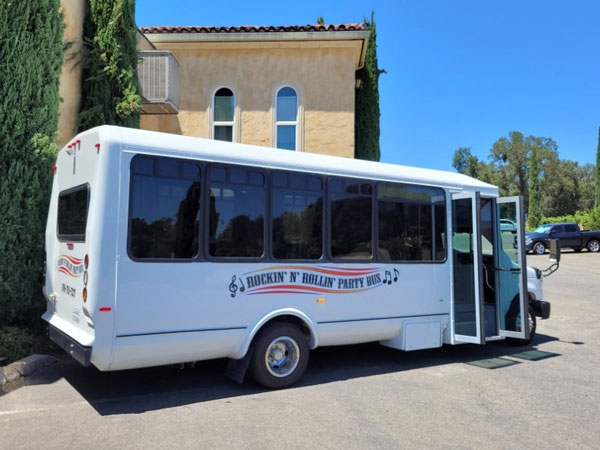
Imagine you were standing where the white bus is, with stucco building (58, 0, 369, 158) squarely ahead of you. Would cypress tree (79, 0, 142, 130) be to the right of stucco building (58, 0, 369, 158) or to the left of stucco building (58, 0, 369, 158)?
left

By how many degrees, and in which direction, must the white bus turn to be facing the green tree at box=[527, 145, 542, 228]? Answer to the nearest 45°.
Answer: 0° — it already faces it

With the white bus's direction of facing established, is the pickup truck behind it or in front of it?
in front

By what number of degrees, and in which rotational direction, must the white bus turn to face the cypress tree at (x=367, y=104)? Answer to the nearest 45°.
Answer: approximately 45° to its left

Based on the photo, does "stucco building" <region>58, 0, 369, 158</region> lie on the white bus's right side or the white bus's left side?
on its left

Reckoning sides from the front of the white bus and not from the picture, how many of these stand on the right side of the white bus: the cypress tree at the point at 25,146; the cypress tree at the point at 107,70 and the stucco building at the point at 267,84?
0

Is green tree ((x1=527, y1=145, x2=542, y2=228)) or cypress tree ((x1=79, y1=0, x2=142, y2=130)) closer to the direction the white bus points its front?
the green tree

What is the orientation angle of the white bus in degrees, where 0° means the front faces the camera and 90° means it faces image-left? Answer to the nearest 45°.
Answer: approximately 225°

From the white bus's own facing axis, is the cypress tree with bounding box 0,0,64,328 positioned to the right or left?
on its left

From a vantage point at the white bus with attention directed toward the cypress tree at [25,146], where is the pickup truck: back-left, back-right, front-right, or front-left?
back-right
